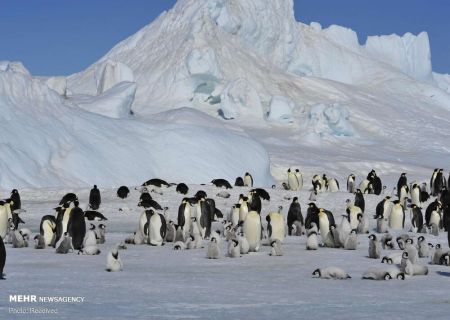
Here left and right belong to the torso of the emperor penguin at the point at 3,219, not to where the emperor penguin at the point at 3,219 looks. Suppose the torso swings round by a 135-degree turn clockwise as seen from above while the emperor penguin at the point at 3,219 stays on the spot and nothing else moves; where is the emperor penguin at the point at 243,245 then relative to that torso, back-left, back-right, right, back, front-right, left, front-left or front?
back

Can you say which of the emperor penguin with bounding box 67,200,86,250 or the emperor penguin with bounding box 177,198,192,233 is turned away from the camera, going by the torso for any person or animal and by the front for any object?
the emperor penguin with bounding box 67,200,86,250

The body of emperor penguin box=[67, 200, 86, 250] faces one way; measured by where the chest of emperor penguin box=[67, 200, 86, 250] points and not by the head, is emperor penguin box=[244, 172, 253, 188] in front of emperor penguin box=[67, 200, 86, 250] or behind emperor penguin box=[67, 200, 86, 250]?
in front

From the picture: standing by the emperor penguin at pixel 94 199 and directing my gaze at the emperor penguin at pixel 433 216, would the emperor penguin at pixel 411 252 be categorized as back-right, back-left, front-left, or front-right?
front-right

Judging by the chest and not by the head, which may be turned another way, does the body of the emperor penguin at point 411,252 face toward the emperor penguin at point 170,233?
no

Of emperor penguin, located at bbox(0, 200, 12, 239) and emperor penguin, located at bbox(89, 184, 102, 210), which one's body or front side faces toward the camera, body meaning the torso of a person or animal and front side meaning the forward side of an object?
emperor penguin, located at bbox(0, 200, 12, 239)

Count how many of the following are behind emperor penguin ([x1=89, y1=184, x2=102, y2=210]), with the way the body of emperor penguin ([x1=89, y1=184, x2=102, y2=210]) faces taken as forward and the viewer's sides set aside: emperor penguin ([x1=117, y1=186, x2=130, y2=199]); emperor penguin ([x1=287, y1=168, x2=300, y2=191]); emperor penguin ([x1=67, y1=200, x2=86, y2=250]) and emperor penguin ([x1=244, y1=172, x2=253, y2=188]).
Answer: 1

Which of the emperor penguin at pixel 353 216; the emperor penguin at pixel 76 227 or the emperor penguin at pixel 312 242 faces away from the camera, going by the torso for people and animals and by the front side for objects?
the emperor penguin at pixel 76 227

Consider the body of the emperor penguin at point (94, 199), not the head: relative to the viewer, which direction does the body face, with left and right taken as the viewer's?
facing away from the viewer

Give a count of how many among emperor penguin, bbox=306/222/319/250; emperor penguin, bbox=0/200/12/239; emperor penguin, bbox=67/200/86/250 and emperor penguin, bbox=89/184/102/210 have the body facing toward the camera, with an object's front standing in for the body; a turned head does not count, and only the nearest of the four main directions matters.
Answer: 2

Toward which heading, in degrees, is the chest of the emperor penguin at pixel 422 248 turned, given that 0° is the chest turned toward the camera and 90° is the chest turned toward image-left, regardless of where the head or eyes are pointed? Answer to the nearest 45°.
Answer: approximately 45°

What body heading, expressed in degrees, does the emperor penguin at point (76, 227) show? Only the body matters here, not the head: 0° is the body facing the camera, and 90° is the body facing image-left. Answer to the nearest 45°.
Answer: approximately 180°

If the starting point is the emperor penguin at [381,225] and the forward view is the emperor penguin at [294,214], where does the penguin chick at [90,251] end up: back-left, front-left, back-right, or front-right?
front-left

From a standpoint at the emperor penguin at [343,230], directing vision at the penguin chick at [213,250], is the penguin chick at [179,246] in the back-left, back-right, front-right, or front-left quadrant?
front-right

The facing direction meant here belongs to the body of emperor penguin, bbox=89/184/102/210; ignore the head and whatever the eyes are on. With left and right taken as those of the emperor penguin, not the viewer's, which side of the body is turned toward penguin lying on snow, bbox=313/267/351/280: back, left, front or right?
back

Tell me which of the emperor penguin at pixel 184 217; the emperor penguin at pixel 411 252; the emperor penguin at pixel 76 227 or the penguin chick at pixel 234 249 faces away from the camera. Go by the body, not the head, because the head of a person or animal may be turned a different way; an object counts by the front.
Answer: the emperor penguin at pixel 76 227

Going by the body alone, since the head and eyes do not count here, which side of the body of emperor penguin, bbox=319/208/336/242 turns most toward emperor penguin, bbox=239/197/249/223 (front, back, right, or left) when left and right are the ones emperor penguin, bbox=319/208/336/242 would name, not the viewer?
right

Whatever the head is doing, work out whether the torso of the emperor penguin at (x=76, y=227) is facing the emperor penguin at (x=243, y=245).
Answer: no

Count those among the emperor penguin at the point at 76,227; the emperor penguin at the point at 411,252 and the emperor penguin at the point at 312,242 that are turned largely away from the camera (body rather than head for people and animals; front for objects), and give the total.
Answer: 1
